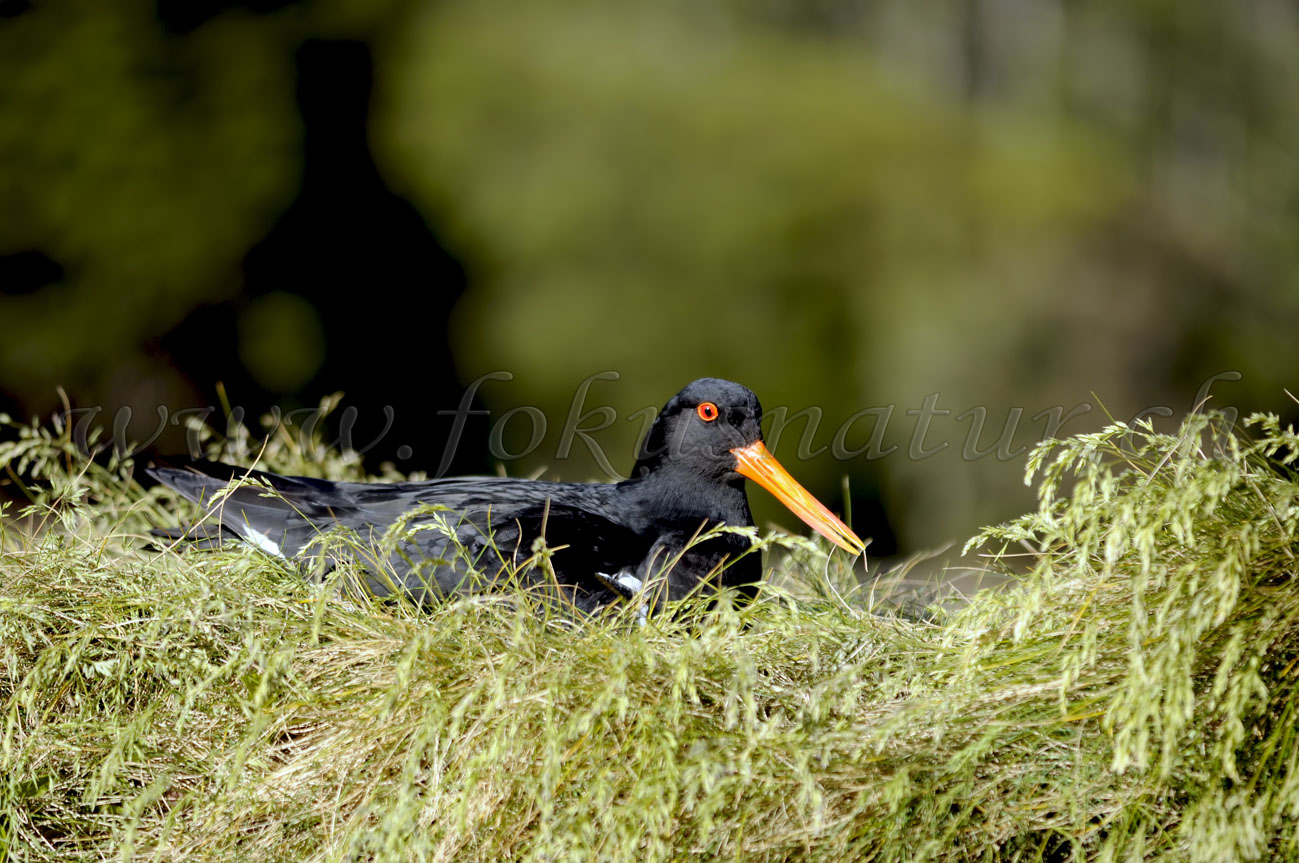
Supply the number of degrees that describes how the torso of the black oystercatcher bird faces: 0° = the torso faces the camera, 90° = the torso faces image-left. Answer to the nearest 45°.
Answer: approximately 270°
